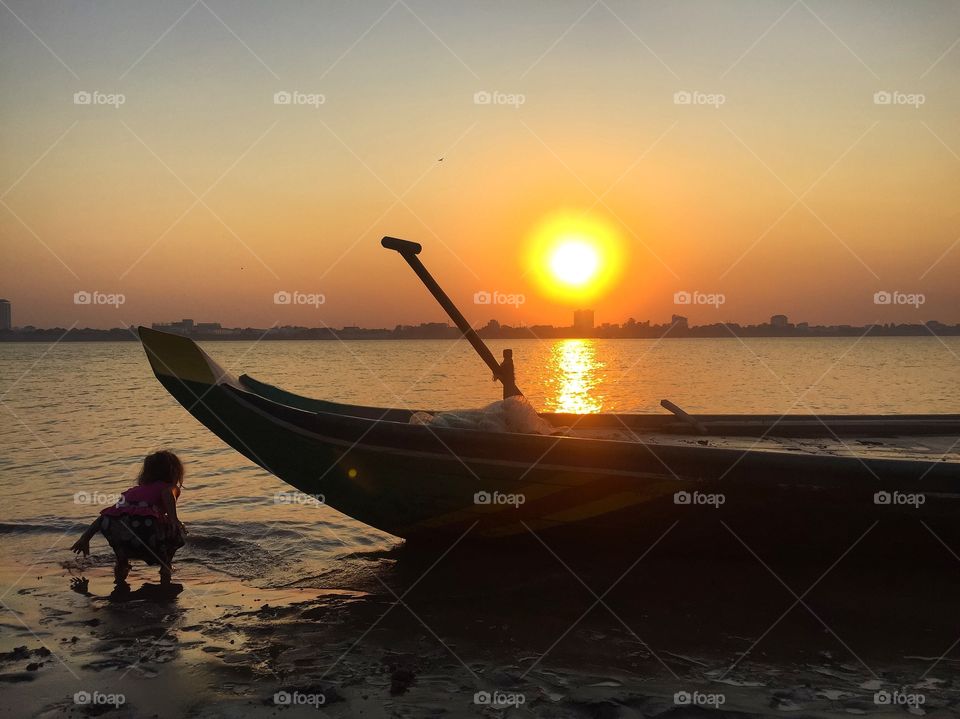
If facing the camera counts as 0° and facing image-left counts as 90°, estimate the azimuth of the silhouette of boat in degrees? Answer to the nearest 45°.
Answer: approximately 90°
